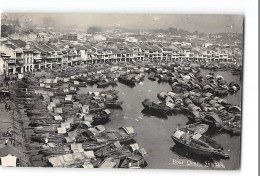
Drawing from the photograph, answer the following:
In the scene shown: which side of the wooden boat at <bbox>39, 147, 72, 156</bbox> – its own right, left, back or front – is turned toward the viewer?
left
